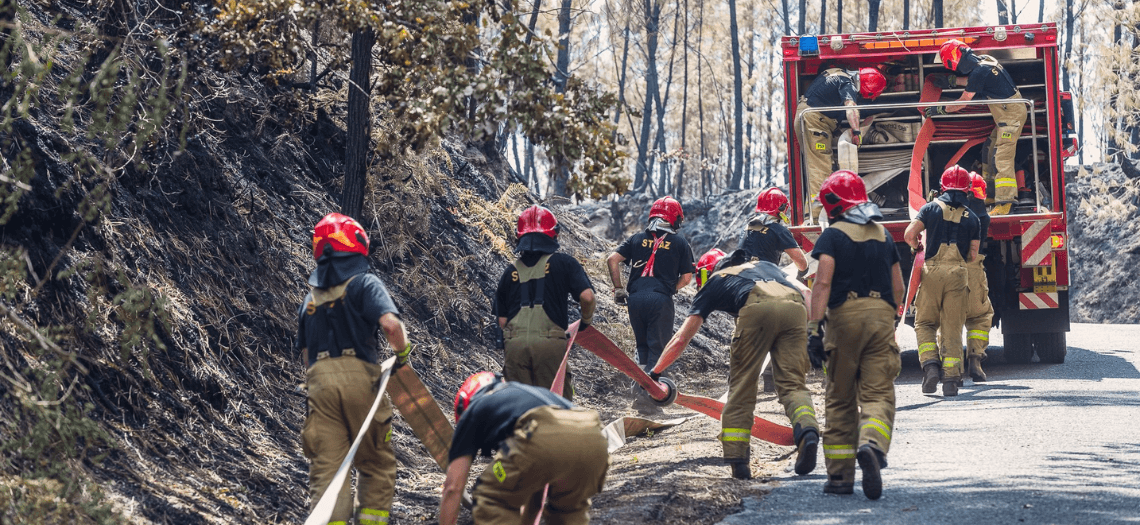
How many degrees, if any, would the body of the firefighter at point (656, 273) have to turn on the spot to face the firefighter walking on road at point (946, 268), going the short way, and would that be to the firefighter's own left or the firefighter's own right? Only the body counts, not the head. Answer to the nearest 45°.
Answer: approximately 45° to the firefighter's own right

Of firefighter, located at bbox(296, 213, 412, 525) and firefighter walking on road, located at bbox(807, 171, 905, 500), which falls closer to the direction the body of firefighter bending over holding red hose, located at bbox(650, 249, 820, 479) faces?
the firefighter

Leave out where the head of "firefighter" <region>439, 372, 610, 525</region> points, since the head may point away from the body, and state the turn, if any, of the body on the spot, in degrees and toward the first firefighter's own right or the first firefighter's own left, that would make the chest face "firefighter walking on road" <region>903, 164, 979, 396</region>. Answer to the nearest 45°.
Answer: approximately 90° to the first firefighter's own right

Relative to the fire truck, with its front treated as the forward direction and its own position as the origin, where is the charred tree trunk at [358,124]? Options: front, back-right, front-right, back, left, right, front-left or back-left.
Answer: back-left

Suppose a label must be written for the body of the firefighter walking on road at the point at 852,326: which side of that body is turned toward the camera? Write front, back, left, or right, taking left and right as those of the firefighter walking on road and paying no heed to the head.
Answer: back

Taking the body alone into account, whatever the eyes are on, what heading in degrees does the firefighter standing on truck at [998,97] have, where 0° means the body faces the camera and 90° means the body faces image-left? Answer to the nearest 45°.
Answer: approximately 90°

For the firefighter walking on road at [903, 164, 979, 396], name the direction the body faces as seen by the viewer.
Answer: away from the camera

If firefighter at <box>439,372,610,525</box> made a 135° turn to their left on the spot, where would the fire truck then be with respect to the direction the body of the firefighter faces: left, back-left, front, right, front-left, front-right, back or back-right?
back-left

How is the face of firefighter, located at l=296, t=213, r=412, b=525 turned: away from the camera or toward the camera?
away from the camera

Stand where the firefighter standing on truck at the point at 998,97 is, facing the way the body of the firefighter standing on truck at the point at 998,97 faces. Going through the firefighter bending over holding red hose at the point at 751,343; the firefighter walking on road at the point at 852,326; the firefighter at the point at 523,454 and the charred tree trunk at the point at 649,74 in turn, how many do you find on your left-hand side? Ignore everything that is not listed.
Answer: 3

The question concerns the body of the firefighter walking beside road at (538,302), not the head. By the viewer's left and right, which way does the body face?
facing away from the viewer

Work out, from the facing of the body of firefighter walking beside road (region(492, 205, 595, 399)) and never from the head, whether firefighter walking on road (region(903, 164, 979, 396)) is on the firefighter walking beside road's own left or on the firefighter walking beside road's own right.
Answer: on the firefighter walking beside road's own right

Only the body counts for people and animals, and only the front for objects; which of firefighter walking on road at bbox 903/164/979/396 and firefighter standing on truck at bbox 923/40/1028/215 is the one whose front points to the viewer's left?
the firefighter standing on truck

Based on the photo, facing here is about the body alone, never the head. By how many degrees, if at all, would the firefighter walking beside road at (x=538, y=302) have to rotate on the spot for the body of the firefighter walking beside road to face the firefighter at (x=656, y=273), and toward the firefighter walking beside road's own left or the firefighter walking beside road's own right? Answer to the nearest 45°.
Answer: approximately 45° to the firefighter walking beside road's own right

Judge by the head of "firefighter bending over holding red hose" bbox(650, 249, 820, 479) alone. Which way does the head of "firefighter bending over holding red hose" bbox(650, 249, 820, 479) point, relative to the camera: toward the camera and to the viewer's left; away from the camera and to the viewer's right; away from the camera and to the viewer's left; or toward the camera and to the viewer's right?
away from the camera and to the viewer's left

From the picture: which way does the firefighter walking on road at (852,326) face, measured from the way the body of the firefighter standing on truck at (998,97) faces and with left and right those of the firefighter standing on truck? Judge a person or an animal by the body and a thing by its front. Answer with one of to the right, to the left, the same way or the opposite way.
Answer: to the right

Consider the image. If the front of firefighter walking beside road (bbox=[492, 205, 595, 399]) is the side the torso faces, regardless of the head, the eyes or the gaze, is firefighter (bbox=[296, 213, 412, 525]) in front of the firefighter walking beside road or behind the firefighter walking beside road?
behind

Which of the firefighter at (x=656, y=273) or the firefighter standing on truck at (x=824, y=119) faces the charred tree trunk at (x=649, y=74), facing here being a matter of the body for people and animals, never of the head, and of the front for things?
the firefighter
